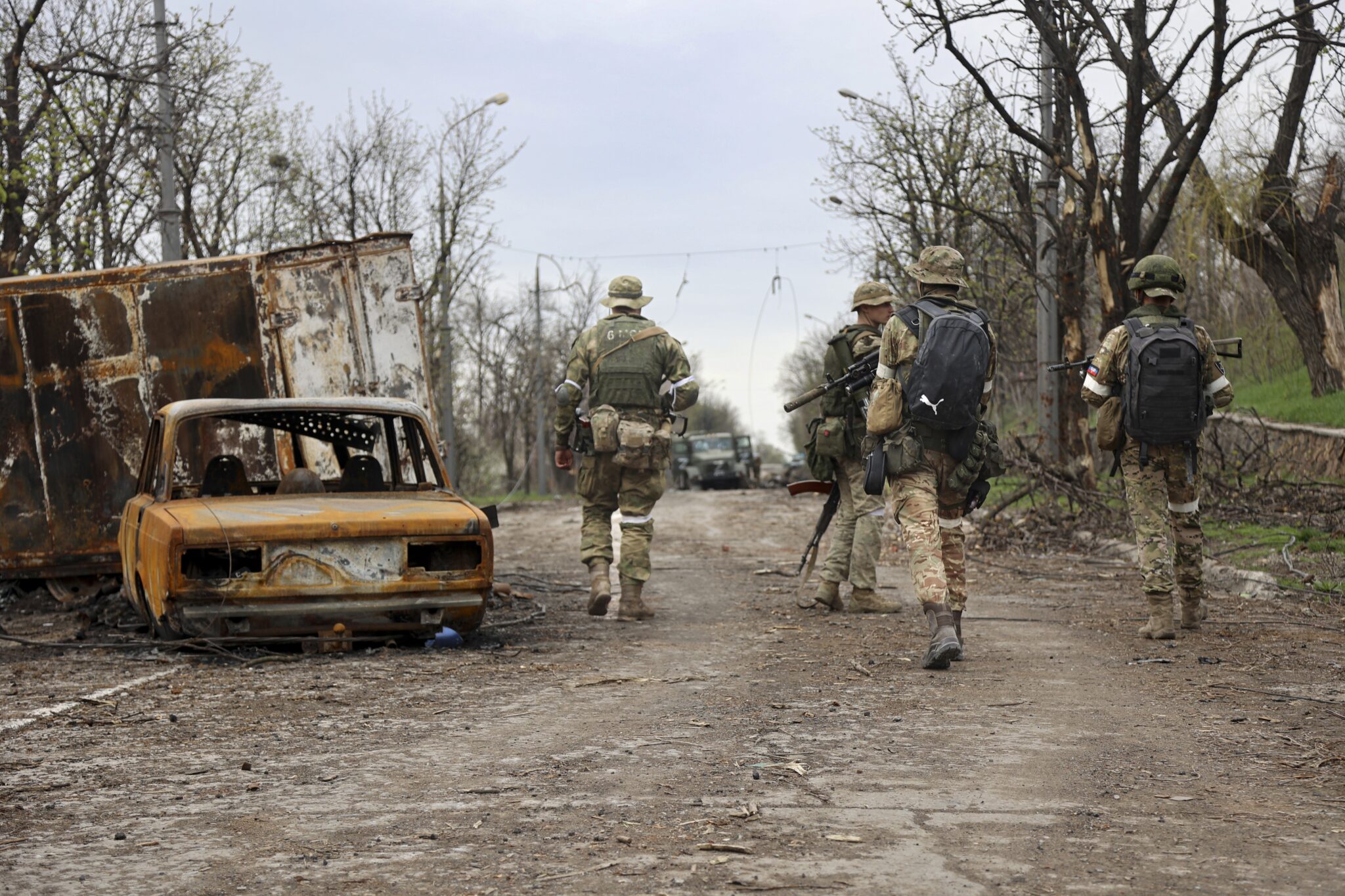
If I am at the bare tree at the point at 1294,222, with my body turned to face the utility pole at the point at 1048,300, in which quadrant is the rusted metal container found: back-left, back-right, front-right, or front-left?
front-left

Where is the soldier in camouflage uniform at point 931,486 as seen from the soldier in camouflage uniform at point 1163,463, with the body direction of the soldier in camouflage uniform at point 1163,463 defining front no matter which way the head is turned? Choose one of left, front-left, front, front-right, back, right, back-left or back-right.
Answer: back-left

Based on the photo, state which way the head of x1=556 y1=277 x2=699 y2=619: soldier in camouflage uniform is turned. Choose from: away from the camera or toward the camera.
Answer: away from the camera

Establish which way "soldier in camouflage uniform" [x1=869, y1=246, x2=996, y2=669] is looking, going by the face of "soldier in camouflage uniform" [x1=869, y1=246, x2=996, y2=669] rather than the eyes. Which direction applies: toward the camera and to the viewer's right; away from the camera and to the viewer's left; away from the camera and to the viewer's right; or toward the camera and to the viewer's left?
away from the camera and to the viewer's left

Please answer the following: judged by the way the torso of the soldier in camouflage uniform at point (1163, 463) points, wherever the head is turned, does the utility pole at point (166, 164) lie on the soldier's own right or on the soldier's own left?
on the soldier's own left

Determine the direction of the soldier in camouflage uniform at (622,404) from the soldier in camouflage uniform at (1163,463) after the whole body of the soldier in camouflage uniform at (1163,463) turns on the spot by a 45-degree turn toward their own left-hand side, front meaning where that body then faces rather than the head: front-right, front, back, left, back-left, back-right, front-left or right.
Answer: front-left

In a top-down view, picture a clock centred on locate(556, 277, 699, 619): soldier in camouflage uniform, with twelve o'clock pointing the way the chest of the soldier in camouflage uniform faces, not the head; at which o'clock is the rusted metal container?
The rusted metal container is roughly at 10 o'clock from the soldier in camouflage uniform.

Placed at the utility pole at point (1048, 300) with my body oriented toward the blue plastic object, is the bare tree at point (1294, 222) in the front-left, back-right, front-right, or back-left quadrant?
back-left

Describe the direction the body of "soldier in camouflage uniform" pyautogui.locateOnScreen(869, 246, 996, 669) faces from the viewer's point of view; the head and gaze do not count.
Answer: away from the camera

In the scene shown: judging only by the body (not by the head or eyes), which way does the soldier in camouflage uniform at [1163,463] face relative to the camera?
away from the camera

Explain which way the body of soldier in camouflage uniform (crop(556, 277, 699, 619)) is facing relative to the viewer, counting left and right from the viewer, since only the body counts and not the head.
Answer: facing away from the viewer

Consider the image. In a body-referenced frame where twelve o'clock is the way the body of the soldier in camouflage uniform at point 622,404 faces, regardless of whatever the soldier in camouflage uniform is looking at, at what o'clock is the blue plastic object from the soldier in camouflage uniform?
The blue plastic object is roughly at 7 o'clock from the soldier in camouflage uniform.

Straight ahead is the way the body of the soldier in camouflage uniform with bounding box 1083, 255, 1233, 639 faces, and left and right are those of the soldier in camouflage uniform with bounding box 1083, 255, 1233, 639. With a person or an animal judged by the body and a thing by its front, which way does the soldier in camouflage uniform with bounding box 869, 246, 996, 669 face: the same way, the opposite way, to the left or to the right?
the same way

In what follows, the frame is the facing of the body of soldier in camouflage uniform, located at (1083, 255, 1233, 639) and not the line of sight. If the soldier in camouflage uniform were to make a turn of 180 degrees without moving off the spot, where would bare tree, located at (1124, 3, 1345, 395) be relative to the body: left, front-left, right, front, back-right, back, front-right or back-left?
back
